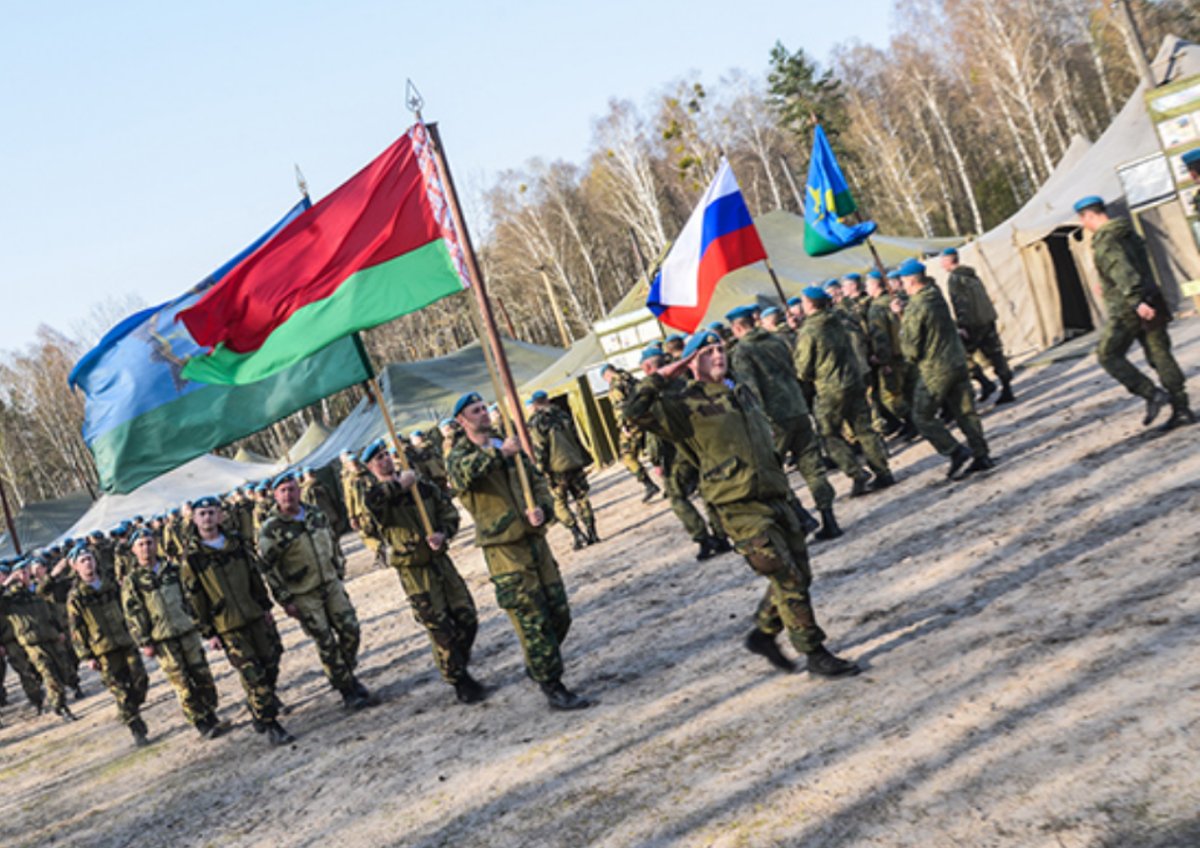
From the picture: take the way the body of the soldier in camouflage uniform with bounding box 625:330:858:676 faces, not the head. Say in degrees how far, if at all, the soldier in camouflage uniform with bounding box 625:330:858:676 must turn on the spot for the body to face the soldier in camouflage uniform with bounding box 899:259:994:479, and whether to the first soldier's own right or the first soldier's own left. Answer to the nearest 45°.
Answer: approximately 90° to the first soldier's own left

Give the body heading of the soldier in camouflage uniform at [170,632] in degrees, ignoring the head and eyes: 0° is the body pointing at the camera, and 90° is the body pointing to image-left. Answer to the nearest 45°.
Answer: approximately 315°

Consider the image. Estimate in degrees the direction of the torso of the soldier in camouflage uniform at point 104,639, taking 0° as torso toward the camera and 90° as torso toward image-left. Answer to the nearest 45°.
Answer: approximately 315°

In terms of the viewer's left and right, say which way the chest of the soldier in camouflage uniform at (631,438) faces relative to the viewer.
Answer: facing to the left of the viewer

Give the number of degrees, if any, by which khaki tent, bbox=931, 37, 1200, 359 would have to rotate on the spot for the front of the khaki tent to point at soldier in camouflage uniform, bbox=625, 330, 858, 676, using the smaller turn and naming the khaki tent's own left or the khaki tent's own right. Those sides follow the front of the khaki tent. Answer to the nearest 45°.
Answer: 0° — it already faces them

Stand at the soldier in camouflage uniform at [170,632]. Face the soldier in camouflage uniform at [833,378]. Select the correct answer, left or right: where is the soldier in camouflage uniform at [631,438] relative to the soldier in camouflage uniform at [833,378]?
left

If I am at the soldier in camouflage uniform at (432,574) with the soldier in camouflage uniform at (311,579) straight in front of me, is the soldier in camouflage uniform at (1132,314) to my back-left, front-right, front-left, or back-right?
back-right

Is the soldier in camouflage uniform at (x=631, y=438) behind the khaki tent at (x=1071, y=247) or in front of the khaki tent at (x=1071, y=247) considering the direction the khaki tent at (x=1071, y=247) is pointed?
in front

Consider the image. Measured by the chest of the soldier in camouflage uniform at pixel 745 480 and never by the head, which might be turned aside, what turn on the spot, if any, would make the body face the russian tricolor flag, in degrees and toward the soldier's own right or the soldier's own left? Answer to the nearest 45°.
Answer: approximately 135° to the soldier's own left
